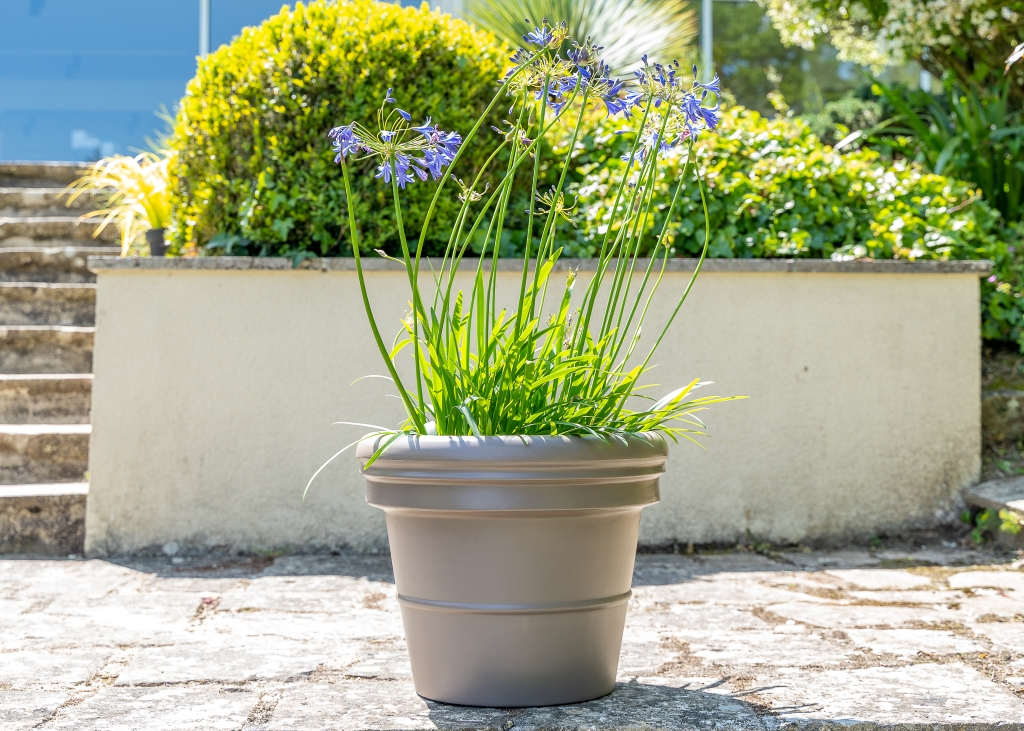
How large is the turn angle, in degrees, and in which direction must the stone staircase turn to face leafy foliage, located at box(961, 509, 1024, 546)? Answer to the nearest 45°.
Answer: approximately 45° to its left

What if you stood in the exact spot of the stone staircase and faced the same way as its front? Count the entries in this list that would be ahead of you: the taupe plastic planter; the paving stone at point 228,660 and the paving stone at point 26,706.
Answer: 3

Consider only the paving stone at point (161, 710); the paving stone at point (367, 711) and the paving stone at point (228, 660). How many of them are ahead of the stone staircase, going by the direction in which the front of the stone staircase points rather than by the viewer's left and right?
3

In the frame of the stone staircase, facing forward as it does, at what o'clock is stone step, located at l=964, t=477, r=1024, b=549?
The stone step is roughly at 10 o'clock from the stone staircase.

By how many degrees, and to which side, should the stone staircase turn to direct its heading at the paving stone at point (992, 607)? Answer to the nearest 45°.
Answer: approximately 45° to its left

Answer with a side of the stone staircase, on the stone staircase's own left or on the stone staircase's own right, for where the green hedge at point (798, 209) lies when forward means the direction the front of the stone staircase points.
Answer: on the stone staircase's own left

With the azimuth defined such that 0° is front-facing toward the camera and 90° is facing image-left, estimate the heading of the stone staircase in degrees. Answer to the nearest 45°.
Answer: approximately 0°
